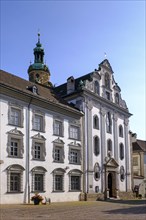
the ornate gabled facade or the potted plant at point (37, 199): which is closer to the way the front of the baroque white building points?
the potted plant

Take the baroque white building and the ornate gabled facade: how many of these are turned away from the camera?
0

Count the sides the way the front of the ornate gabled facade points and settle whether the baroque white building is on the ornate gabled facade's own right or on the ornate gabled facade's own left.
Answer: on the ornate gabled facade's own right

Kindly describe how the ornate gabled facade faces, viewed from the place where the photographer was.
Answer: facing the viewer and to the right of the viewer

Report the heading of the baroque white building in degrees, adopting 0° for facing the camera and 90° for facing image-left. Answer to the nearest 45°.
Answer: approximately 315°

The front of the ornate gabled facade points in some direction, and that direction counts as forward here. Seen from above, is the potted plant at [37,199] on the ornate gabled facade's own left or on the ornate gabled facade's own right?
on the ornate gabled facade's own right

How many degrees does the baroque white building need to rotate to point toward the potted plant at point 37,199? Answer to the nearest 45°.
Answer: approximately 45° to its right
